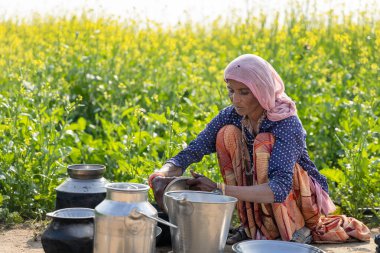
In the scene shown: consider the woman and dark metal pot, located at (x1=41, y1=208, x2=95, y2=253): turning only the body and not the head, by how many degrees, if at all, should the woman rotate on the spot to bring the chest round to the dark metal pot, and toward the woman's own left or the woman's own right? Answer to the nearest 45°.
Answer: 0° — they already face it

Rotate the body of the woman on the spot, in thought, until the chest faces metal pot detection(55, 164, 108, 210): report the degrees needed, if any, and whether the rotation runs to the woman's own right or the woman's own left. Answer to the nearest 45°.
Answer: approximately 45° to the woman's own right

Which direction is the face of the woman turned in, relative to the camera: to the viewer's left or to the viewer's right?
to the viewer's left

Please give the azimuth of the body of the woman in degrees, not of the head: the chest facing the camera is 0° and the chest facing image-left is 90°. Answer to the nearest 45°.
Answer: approximately 45°
